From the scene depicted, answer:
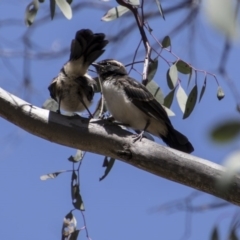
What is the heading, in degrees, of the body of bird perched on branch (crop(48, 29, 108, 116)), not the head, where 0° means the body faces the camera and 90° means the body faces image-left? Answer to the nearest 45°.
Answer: approximately 180°

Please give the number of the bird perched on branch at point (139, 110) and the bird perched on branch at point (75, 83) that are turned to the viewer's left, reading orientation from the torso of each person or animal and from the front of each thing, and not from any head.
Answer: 1

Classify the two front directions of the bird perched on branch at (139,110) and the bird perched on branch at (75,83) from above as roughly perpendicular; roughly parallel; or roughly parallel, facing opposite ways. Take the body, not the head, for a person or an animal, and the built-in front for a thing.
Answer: roughly perpendicular

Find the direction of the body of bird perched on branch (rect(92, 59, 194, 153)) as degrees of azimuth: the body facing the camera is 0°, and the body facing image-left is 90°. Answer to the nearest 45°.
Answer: approximately 90°
